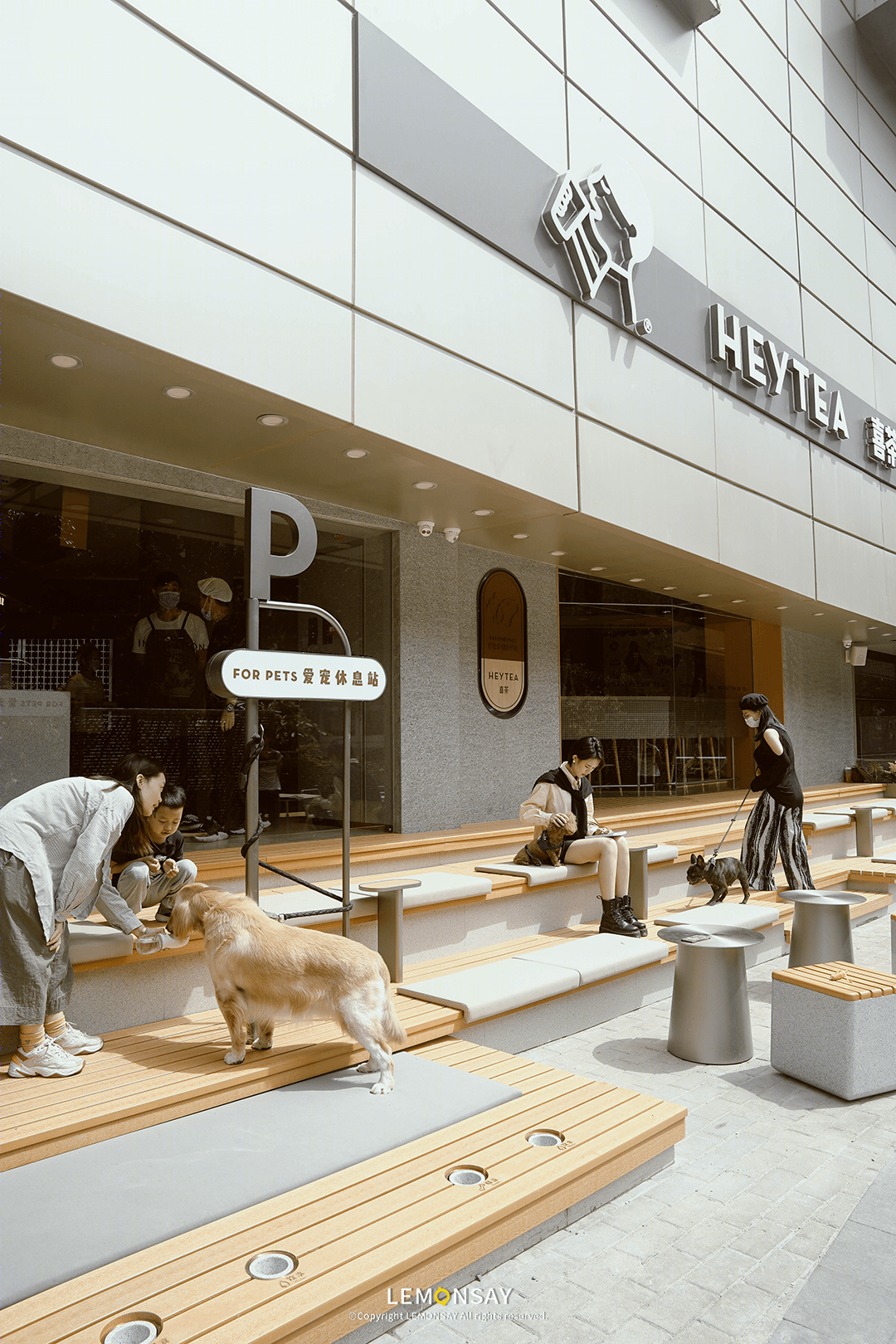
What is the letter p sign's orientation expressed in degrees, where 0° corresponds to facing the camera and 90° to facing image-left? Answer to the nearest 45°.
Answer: approximately 315°

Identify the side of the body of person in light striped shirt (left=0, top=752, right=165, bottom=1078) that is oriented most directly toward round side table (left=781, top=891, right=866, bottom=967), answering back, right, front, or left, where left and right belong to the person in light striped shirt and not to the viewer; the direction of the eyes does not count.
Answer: front

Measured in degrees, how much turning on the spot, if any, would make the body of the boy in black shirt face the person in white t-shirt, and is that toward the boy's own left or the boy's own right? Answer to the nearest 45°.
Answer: approximately 180°

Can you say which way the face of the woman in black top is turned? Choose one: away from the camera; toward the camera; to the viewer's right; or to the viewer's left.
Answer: to the viewer's left

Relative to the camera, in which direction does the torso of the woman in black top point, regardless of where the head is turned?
to the viewer's left

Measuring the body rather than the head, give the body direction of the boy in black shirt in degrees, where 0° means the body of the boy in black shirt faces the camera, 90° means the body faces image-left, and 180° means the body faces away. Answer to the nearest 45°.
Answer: approximately 0°

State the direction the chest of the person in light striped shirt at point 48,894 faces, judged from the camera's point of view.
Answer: to the viewer's right

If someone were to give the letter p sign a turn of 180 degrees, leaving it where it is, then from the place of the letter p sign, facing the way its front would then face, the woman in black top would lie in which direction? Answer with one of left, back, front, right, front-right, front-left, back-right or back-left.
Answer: right

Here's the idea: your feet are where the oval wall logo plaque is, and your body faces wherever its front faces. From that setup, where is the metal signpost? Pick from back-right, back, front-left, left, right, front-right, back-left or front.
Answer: front-right

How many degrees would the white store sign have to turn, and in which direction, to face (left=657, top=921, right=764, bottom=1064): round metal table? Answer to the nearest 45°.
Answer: approximately 45° to its left

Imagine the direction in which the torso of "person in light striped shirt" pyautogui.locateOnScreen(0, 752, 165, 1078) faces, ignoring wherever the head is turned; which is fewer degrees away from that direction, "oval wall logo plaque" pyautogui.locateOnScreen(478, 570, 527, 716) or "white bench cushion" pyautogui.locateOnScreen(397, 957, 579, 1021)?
the white bench cushion
